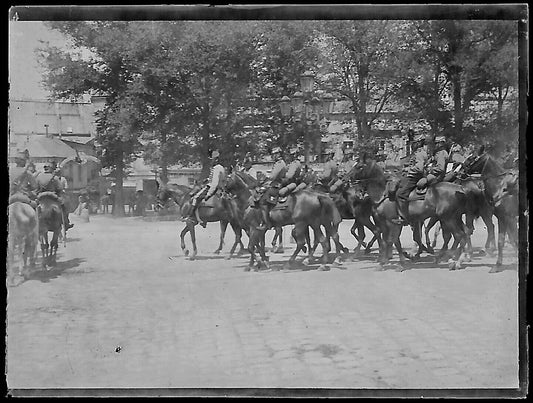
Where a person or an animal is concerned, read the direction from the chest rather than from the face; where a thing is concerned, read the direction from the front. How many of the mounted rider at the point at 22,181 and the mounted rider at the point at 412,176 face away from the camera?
1

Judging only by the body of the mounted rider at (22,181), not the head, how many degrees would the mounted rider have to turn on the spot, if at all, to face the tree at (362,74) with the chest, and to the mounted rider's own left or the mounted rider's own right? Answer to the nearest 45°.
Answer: approximately 90° to the mounted rider's own right

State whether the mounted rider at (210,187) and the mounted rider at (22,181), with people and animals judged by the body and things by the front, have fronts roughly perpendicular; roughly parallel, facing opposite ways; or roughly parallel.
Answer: roughly perpendicular

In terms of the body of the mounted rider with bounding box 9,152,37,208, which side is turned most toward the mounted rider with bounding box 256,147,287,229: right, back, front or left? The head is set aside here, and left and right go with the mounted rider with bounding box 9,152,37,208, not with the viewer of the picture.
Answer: right

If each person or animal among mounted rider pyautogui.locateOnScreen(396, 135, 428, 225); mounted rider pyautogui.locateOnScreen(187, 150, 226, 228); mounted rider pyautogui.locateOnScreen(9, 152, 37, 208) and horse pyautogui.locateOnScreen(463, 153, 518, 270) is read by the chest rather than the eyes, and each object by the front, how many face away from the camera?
1

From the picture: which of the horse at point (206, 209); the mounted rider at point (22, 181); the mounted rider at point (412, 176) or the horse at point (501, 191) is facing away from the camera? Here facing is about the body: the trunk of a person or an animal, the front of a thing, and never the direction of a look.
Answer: the mounted rider at point (22, 181)

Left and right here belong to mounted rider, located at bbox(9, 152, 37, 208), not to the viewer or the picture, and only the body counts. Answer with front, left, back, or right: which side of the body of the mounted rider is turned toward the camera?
back
